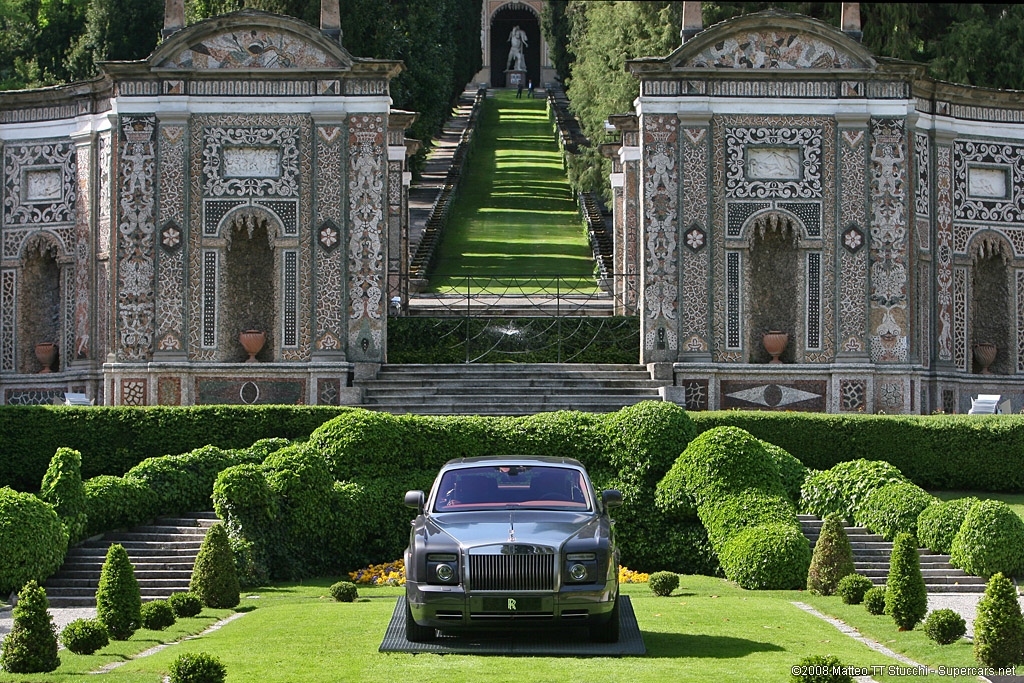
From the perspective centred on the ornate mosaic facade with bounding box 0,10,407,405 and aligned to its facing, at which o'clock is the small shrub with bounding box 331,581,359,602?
The small shrub is roughly at 12 o'clock from the ornate mosaic facade.

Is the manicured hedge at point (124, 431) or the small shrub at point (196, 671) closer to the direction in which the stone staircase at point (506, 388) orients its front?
the small shrub

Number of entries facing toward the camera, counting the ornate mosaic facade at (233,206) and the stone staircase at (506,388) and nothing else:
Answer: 2

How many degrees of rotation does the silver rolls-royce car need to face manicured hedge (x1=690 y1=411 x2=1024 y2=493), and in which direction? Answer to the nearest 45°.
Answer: approximately 135° to its left

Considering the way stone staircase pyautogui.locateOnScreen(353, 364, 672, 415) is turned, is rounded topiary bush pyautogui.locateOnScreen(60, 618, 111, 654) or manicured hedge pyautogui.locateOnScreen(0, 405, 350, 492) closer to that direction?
the rounded topiary bush

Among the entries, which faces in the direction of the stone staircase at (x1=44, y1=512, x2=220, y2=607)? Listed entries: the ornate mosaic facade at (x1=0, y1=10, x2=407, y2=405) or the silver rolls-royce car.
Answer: the ornate mosaic facade

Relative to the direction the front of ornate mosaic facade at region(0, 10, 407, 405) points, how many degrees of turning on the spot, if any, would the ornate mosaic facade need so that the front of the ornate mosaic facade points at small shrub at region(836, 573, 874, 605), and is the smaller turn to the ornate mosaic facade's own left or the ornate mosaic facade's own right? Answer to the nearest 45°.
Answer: approximately 45° to the ornate mosaic facade's own left

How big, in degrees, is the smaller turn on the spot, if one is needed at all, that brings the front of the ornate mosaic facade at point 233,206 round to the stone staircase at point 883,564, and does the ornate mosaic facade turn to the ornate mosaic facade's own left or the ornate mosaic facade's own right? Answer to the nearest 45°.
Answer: approximately 45° to the ornate mosaic facade's own left
